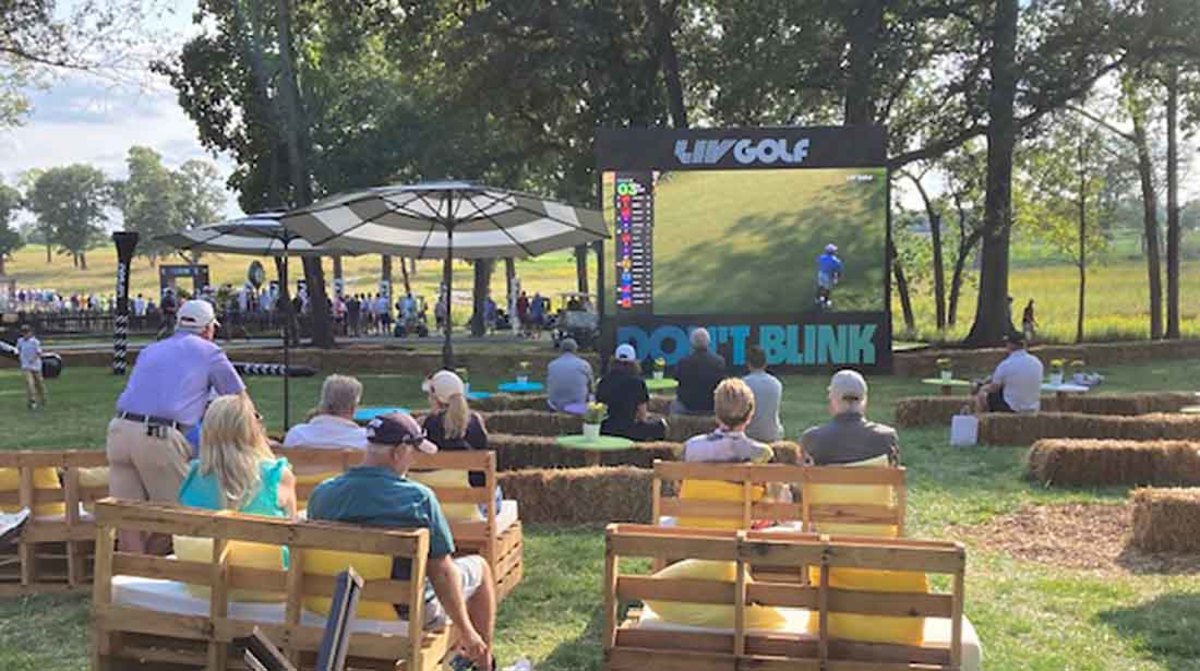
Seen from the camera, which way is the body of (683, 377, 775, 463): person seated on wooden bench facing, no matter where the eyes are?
away from the camera

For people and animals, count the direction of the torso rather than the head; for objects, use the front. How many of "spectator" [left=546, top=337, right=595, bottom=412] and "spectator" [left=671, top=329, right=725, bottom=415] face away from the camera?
2

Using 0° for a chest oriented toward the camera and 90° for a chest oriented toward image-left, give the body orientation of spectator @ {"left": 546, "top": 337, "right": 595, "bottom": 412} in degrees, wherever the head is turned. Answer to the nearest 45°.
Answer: approximately 180°

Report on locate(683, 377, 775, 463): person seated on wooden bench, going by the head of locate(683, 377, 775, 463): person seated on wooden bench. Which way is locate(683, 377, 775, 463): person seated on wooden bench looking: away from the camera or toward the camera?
away from the camera

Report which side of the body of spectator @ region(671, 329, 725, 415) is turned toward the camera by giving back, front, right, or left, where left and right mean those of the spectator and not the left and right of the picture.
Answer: back

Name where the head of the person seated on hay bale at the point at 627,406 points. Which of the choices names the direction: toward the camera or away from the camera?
away from the camera

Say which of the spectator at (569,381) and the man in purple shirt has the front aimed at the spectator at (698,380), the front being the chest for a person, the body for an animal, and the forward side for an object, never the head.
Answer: the man in purple shirt

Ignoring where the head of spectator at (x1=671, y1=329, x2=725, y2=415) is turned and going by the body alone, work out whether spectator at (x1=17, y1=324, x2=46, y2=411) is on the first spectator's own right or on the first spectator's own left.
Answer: on the first spectator's own left

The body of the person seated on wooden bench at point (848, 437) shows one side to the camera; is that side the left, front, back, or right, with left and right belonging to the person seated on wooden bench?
back

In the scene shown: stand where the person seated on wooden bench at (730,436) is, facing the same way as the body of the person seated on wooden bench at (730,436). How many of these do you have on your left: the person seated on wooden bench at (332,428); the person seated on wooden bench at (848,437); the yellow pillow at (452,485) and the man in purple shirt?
3

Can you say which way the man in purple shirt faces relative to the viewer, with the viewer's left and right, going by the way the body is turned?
facing away from the viewer and to the right of the viewer
